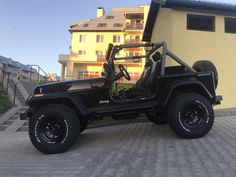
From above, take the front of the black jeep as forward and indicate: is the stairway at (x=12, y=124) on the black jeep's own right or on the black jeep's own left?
on the black jeep's own right

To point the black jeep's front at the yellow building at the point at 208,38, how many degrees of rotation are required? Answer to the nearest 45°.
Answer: approximately 135° to its right

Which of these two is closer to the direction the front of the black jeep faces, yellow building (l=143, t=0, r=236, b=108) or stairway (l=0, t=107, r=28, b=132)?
the stairway

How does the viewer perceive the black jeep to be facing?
facing to the left of the viewer
